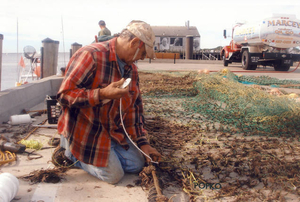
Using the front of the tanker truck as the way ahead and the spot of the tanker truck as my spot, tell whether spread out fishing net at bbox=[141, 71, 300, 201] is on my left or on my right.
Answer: on my left

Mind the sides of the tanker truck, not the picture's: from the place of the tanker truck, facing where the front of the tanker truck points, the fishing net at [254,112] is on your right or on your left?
on your left
